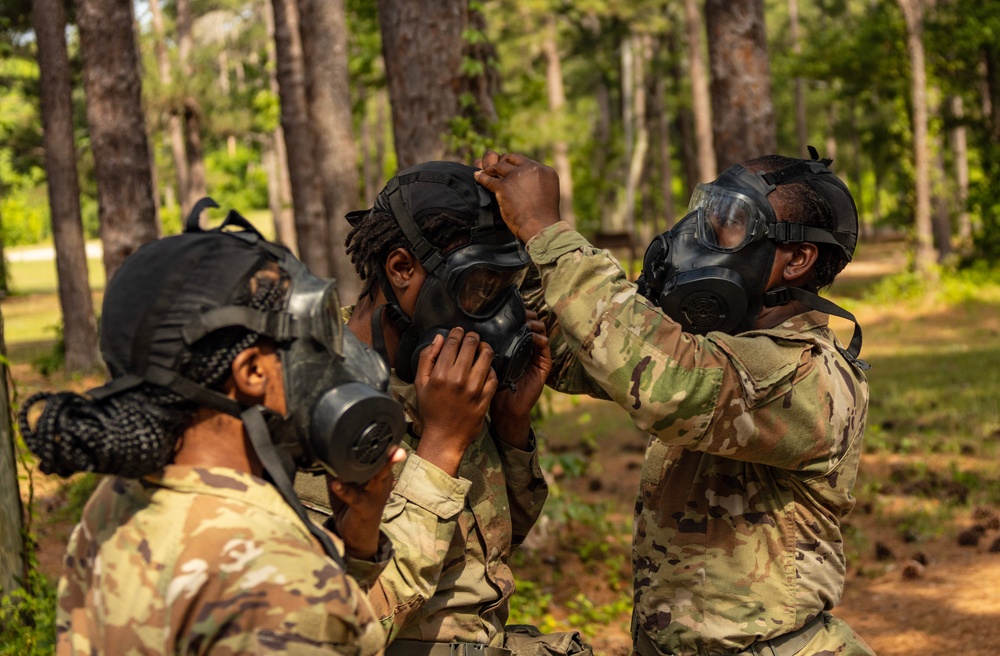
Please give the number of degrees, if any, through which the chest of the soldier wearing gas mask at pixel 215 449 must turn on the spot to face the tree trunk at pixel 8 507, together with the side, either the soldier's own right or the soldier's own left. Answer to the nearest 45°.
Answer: approximately 90° to the soldier's own left

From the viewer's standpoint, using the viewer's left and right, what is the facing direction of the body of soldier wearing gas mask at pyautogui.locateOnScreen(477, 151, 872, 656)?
facing to the left of the viewer

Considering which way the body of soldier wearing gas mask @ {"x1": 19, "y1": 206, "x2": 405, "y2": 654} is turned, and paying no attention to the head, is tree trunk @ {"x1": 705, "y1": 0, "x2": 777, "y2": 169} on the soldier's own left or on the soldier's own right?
on the soldier's own left

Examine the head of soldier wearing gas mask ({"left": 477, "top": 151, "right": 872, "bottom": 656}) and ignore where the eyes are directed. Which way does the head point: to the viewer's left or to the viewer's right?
to the viewer's left

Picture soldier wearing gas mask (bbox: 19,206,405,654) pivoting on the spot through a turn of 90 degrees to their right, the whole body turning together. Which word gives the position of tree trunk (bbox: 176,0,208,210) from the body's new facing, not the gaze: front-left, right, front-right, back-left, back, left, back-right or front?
back

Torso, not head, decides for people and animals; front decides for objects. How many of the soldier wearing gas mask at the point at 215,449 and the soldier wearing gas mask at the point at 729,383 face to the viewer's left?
1

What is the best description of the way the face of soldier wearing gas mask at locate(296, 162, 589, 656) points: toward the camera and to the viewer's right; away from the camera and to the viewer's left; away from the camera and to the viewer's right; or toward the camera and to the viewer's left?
toward the camera and to the viewer's right

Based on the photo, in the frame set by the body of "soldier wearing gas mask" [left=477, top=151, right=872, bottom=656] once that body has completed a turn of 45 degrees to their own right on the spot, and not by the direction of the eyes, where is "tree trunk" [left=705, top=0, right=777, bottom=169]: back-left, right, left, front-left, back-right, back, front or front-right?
front-right

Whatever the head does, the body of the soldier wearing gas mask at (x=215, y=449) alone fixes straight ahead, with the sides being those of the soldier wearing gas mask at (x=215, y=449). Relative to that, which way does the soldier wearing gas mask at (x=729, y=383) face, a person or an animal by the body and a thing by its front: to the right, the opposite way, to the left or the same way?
the opposite way

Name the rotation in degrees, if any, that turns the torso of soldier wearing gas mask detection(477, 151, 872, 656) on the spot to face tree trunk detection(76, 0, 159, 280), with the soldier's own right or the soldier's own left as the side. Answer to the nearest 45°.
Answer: approximately 45° to the soldier's own right

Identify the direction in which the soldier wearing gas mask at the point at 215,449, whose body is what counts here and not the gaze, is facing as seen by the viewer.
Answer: to the viewer's right
